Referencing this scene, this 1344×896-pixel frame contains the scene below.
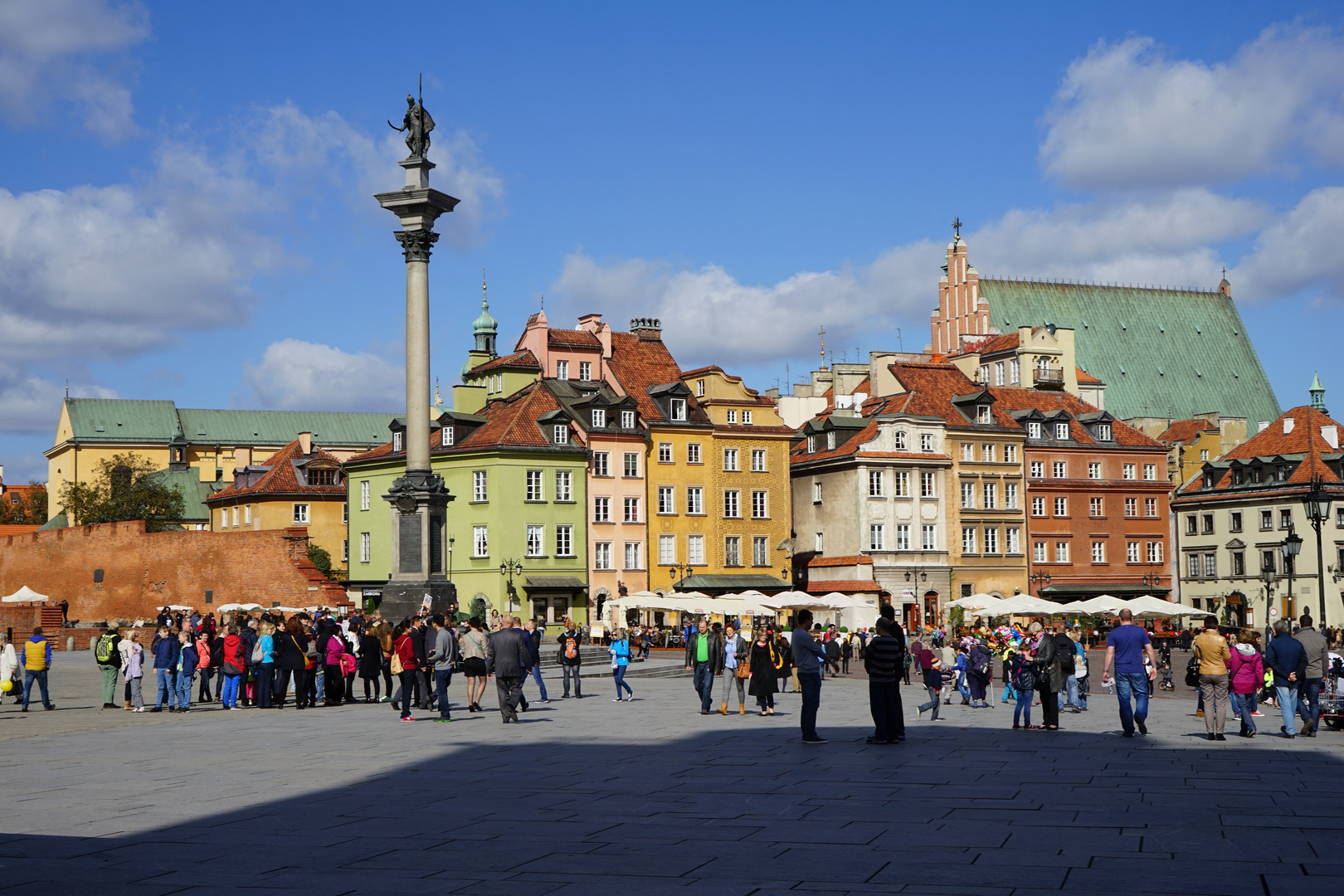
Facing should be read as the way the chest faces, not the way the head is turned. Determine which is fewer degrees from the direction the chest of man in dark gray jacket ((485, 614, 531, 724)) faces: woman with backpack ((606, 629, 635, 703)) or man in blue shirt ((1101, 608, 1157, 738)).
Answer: the woman with backpack

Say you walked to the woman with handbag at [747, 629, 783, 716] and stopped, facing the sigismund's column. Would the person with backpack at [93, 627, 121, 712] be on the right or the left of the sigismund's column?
left

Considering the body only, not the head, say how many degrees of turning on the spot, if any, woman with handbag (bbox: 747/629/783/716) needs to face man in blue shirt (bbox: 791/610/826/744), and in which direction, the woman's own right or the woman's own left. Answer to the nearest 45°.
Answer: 0° — they already face them

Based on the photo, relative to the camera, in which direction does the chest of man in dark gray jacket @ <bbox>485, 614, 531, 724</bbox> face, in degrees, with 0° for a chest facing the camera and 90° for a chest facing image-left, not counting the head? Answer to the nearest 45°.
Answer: approximately 180°

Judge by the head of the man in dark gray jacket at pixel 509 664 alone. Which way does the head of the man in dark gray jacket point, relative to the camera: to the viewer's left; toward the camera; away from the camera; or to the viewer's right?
away from the camera

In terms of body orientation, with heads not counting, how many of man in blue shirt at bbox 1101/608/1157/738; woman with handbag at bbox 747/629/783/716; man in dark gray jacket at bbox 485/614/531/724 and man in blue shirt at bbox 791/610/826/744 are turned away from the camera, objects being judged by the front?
2

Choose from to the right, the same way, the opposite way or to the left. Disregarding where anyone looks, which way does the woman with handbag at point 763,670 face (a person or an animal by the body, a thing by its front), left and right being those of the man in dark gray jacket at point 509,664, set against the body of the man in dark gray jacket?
the opposite way
